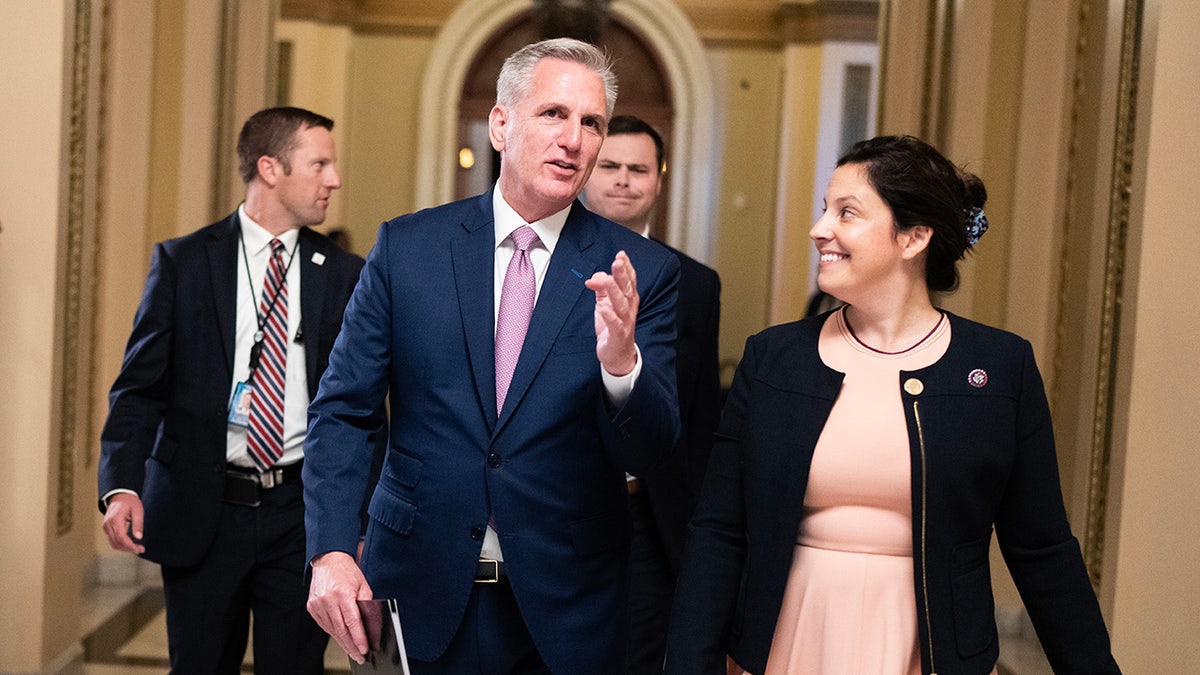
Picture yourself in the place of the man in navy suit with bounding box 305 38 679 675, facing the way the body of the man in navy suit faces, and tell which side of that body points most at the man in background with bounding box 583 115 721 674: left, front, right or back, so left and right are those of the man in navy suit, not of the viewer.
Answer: back

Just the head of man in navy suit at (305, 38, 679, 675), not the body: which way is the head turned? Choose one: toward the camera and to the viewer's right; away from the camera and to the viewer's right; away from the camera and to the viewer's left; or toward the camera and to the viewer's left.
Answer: toward the camera and to the viewer's right

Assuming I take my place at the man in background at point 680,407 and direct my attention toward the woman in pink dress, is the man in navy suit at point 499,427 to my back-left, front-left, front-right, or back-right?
front-right

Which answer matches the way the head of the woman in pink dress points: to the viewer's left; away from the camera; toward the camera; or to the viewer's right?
to the viewer's left

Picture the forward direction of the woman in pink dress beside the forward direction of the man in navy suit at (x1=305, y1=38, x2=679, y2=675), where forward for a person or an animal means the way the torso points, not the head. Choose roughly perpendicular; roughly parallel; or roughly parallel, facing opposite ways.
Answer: roughly parallel

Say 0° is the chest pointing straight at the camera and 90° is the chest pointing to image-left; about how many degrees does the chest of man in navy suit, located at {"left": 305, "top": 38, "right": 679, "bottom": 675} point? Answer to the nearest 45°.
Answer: approximately 0°

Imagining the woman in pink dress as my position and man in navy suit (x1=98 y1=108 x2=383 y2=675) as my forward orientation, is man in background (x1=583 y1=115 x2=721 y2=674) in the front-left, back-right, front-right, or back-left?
front-right

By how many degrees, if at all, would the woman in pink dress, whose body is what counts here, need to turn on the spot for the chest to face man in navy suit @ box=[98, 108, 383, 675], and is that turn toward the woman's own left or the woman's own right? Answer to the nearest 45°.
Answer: approximately 135° to the woman's own right

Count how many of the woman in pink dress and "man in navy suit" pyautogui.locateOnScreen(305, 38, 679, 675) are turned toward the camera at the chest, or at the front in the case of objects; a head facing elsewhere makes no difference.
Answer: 2

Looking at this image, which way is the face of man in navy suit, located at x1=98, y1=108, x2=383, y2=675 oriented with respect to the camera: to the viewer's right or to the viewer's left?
to the viewer's right

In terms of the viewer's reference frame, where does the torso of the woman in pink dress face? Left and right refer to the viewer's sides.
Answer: facing the viewer

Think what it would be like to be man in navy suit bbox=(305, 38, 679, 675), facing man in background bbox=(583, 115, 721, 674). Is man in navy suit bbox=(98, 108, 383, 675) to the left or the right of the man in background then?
left
